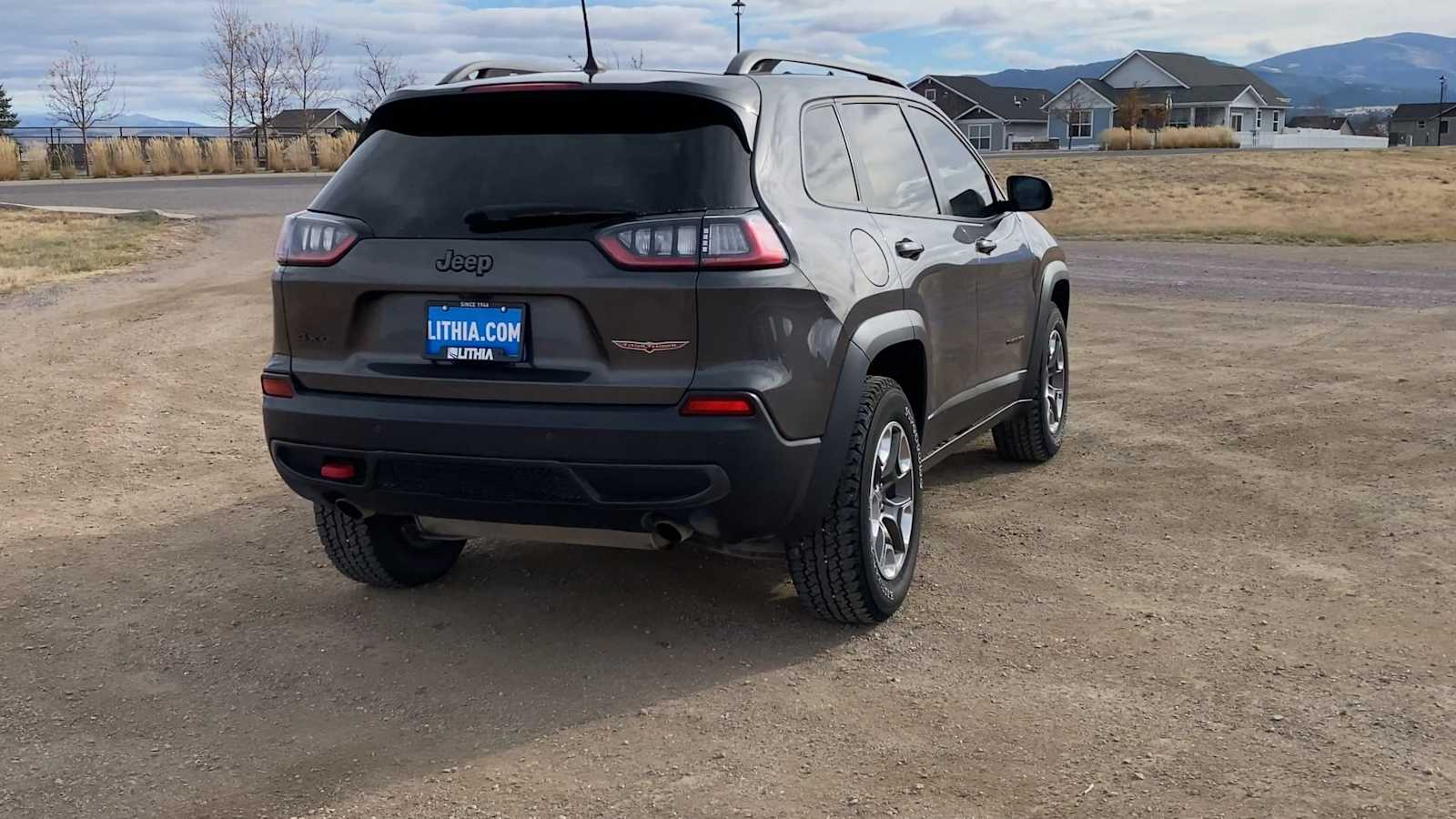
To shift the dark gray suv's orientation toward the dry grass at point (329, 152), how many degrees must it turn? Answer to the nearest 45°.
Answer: approximately 45° to its left

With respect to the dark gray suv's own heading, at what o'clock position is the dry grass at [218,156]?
The dry grass is roughly at 10 o'clock from the dark gray suv.

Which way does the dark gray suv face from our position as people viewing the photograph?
facing away from the viewer and to the right of the viewer

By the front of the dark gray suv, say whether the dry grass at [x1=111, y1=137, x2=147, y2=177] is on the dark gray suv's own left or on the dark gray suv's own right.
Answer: on the dark gray suv's own left

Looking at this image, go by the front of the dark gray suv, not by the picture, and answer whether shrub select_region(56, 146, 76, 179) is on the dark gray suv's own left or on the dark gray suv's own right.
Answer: on the dark gray suv's own left

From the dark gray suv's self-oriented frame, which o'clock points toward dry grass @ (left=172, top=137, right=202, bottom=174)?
The dry grass is roughly at 10 o'clock from the dark gray suv.
